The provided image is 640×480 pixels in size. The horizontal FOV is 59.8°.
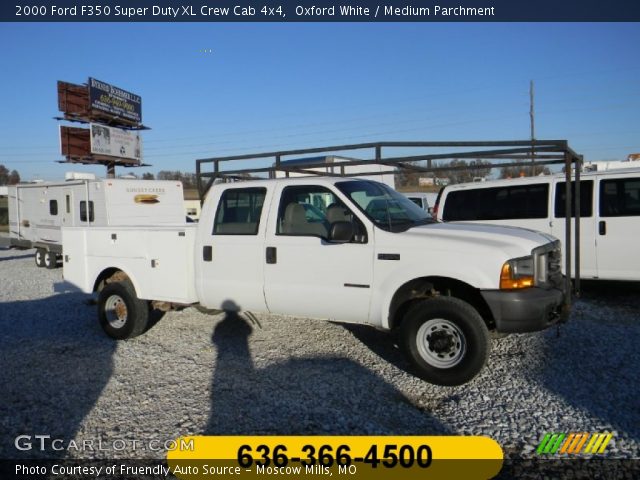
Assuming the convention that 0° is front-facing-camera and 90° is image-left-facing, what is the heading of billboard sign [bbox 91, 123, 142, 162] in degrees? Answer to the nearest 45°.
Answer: approximately 315°

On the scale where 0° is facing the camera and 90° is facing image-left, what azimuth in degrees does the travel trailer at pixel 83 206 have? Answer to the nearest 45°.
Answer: approximately 315°

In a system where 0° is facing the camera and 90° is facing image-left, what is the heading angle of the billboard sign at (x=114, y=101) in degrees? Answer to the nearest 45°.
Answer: approximately 315°

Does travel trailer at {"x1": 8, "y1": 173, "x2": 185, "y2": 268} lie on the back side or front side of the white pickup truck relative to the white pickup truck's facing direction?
on the back side

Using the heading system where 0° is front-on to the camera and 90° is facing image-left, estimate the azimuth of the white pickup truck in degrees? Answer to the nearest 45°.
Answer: approximately 315°

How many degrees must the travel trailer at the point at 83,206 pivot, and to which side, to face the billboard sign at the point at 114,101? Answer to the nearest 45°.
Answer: approximately 135° to its left
